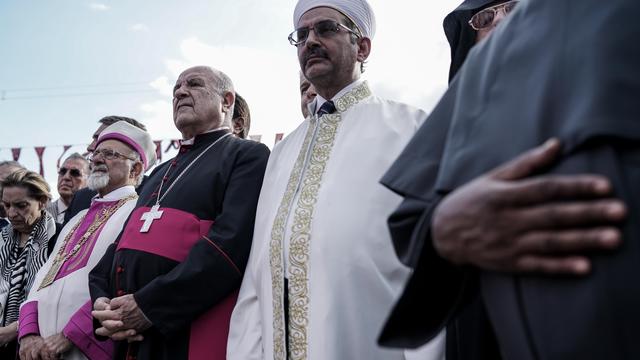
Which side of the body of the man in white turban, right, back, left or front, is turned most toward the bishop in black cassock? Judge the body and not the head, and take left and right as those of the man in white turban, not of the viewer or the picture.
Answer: right

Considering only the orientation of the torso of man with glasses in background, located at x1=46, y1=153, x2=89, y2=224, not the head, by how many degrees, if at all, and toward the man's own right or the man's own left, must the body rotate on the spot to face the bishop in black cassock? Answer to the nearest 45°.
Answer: approximately 45° to the man's own left

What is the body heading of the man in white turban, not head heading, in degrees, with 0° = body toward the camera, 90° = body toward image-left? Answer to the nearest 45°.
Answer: approximately 45°

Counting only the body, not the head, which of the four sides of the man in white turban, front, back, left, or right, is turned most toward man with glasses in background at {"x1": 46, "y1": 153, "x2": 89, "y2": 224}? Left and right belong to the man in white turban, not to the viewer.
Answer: right

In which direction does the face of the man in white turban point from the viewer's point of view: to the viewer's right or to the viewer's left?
to the viewer's left

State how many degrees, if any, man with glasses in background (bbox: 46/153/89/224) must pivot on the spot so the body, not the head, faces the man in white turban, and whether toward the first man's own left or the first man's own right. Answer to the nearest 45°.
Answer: approximately 45° to the first man's own left
